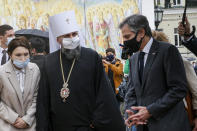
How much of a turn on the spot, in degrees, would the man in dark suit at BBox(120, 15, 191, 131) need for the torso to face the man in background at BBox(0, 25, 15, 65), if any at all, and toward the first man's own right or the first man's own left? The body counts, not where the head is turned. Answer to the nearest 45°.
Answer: approximately 90° to the first man's own right

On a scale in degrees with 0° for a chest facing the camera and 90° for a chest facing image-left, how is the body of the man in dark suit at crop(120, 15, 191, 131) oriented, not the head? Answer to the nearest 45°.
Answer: approximately 45°

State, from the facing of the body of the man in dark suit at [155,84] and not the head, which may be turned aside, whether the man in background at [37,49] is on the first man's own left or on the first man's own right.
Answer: on the first man's own right
